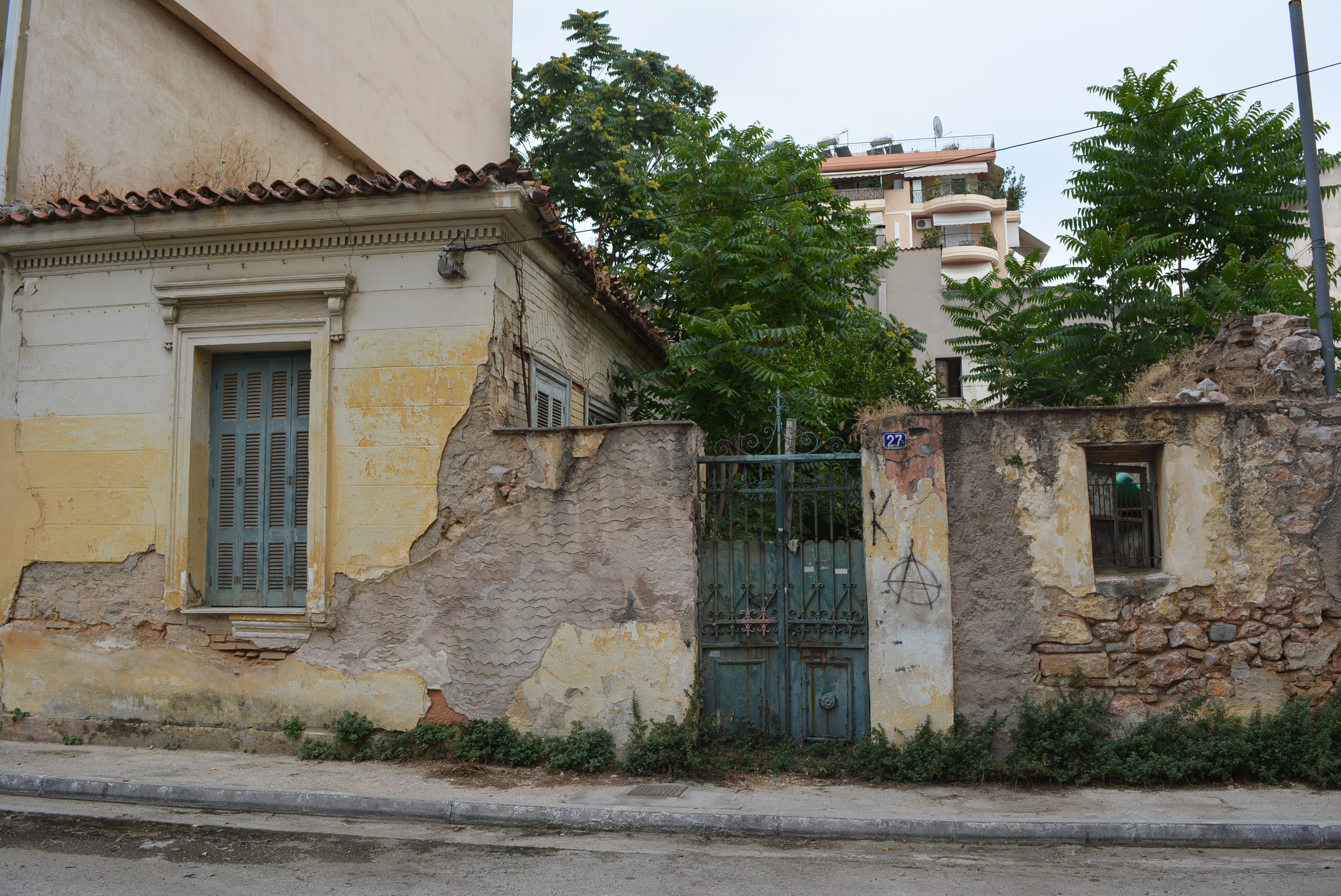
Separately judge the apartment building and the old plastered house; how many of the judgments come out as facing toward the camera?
2

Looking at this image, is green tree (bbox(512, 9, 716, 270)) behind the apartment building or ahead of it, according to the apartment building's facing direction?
ahead

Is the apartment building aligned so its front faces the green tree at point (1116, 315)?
yes

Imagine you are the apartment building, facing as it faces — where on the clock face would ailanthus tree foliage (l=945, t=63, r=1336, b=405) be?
The ailanthus tree foliage is roughly at 12 o'clock from the apartment building.

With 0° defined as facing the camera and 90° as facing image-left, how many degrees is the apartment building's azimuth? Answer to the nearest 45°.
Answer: approximately 0°

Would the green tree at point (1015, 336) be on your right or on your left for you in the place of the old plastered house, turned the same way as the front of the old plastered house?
on your left

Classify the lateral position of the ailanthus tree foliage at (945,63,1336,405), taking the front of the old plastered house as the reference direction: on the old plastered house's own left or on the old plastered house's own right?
on the old plastered house's own left

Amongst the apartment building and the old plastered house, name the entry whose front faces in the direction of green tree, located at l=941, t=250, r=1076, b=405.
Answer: the apartment building

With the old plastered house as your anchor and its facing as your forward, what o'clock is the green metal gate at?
The green metal gate is roughly at 10 o'clock from the old plastered house.

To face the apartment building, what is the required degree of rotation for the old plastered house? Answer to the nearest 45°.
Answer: approximately 135° to its left

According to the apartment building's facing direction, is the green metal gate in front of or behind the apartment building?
in front
